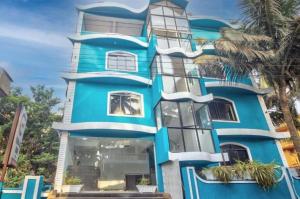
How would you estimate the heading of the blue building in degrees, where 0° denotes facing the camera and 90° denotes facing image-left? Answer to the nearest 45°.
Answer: approximately 0°

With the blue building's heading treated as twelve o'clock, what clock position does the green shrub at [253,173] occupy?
The green shrub is roughly at 10 o'clock from the blue building.
